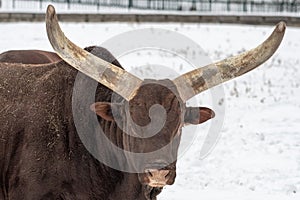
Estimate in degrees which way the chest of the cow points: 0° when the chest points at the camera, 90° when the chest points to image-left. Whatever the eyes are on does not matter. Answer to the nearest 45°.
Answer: approximately 315°
